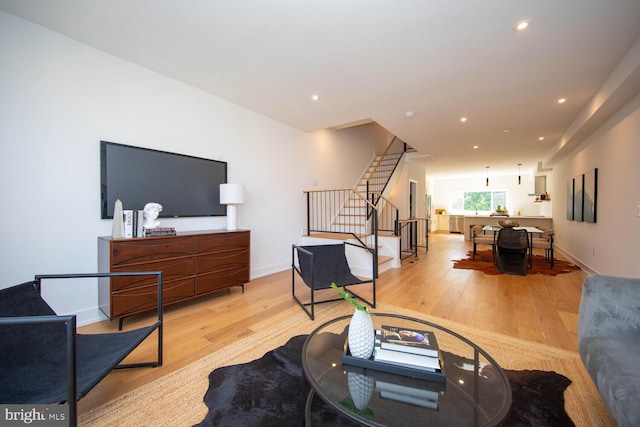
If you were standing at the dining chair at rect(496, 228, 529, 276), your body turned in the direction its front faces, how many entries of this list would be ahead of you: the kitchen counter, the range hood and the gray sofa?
2

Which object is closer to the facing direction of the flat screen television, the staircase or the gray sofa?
the gray sofa

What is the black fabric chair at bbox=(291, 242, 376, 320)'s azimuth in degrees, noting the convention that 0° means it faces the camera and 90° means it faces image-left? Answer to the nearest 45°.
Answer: approximately 315°

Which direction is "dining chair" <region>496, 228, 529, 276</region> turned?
away from the camera

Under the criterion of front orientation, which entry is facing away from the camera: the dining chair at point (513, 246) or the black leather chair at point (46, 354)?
the dining chair

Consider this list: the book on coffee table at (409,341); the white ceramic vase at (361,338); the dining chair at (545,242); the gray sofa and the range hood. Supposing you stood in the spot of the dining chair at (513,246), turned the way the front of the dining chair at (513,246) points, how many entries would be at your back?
3

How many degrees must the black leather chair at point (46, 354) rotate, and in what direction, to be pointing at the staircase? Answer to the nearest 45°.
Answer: approximately 45° to its left

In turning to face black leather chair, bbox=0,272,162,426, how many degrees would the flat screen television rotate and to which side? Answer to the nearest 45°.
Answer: approximately 45° to its right

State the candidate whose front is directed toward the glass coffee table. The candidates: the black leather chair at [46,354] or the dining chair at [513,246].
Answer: the black leather chair

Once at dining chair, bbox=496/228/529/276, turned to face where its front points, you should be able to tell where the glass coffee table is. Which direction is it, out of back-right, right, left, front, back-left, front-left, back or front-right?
back

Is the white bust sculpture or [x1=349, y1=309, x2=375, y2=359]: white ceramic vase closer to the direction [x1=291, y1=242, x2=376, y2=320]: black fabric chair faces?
the white ceramic vase

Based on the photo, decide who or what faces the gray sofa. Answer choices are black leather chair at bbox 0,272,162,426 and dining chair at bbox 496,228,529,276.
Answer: the black leather chair

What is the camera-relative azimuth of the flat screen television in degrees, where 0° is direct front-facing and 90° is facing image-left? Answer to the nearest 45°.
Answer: approximately 315°

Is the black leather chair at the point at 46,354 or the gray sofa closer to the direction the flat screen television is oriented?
the gray sofa
